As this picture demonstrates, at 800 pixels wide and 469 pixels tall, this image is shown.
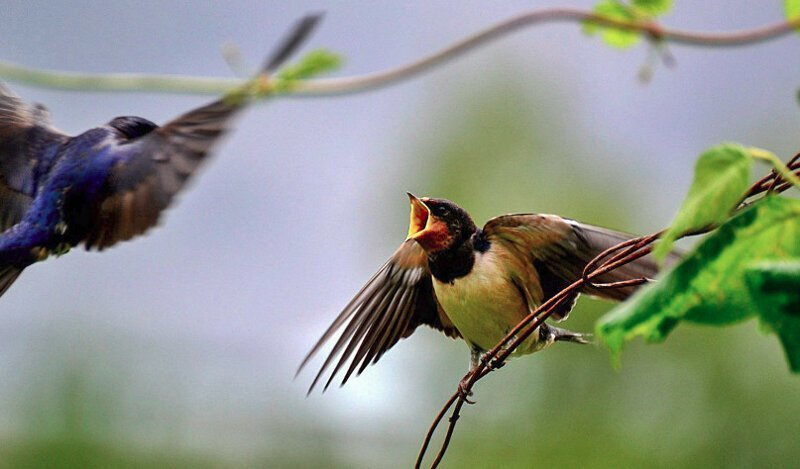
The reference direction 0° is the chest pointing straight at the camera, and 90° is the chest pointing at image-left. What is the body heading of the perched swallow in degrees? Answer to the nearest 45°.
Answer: approximately 45°

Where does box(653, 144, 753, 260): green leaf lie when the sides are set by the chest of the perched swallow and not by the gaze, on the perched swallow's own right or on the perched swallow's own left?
on the perched swallow's own left

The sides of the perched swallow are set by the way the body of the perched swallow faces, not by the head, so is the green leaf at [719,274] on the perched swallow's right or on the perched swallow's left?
on the perched swallow's left

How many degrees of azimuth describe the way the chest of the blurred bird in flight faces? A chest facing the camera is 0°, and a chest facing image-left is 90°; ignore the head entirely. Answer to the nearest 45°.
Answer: approximately 225°

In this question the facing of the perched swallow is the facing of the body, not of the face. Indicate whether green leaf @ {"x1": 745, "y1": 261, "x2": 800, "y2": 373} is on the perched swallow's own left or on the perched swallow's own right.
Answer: on the perched swallow's own left

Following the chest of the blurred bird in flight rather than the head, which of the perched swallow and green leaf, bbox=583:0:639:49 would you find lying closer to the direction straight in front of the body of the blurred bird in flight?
the perched swallow
